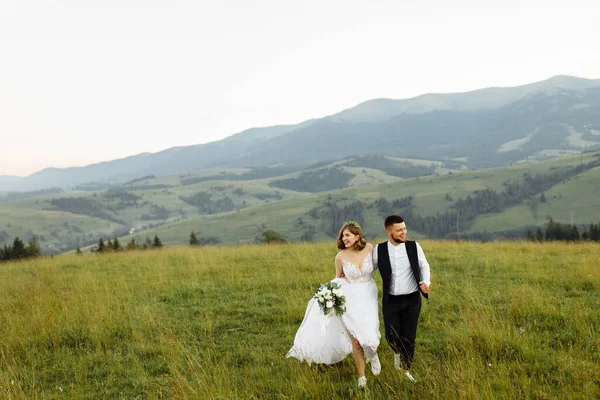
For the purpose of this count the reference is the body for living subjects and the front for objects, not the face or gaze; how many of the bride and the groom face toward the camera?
2

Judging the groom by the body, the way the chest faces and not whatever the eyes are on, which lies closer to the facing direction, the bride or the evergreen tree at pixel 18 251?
the bride

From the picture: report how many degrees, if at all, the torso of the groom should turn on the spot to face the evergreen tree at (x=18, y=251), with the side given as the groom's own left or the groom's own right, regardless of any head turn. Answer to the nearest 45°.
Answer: approximately 135° to the groom's own right

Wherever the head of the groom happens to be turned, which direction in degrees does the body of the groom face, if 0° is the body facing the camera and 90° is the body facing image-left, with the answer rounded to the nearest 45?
approximately 0°

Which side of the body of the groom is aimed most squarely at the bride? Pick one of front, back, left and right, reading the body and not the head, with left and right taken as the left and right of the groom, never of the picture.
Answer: right

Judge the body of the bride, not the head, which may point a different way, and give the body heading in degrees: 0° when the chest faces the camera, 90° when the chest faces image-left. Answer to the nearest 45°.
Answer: approximately 0°

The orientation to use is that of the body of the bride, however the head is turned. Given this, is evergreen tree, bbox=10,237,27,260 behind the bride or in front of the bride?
behind

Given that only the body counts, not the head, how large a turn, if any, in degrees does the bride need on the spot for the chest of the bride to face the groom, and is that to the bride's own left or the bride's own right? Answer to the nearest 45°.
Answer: approximately 90° to the bride's own left
